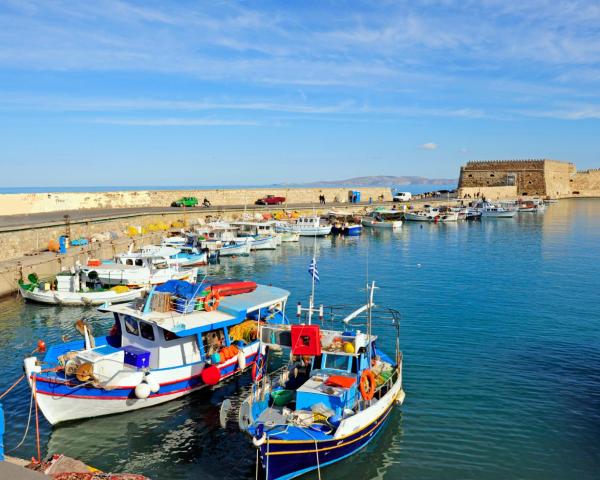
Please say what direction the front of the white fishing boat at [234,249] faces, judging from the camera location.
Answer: facing to the right of the viewer

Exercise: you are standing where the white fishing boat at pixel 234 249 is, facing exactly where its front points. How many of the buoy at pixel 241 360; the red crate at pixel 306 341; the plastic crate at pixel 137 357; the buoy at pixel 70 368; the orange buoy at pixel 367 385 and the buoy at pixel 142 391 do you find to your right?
6

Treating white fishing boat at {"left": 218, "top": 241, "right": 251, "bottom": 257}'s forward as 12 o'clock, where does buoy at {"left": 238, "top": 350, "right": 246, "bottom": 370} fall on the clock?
The buoy is roughly at 3 o'clock from the white fishing boat.
